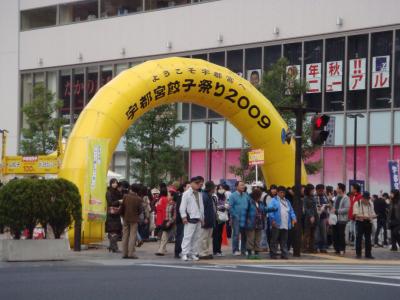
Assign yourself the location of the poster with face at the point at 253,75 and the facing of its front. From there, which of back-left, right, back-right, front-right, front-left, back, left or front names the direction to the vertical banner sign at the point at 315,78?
front-left

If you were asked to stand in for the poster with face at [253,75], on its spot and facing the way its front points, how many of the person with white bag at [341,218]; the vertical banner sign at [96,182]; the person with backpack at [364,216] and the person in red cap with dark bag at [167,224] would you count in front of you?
4

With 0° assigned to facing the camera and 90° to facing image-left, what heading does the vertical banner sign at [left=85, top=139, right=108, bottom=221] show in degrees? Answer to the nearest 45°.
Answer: approximately 0°

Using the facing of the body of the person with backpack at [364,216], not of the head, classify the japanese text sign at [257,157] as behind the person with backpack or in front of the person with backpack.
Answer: behind

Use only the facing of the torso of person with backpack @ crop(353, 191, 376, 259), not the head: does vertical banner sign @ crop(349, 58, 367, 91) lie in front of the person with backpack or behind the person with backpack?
behind

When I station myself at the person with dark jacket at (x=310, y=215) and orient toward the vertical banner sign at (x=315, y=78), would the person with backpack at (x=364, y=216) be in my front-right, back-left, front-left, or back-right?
back-right
